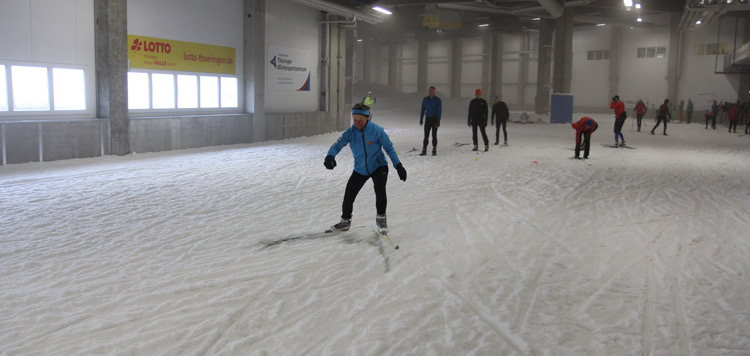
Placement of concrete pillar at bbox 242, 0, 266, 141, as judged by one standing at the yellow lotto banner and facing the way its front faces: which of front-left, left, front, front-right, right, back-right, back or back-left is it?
left

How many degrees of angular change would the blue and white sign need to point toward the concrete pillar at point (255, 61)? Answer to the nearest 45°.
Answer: approximately 90° to its right

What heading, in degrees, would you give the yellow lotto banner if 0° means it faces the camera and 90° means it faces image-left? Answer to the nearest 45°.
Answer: approximately 315°

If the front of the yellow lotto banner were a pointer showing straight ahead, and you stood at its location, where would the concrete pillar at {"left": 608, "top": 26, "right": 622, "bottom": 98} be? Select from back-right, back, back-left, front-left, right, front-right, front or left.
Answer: left

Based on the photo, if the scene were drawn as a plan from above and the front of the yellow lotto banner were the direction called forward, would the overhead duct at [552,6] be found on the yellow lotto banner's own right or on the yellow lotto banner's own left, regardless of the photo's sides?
on the yellow lotto banner's own left

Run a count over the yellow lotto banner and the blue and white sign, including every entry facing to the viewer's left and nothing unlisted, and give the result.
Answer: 0

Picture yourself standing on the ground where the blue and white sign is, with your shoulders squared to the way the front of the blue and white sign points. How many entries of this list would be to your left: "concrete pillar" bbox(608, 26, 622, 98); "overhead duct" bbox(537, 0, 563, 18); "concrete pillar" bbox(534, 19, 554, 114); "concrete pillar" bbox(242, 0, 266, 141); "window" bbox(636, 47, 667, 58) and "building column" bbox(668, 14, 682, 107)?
5

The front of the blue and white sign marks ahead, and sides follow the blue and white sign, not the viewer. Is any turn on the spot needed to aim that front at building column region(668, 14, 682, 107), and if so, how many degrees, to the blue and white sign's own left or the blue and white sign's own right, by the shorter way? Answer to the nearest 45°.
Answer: approximately 90° to the blue and white sign's own left

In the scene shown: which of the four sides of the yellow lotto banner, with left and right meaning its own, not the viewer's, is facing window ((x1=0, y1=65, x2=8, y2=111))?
right

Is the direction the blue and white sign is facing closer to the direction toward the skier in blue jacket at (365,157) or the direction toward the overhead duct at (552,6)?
the skier in blue jacket

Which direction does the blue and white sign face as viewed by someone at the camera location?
facing the viewer and to the right of the viewer
